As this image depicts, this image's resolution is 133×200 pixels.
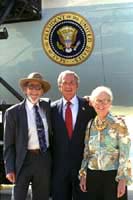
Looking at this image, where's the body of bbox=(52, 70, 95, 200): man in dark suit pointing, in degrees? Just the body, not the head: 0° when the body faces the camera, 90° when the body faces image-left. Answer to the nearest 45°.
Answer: approximately 0°
